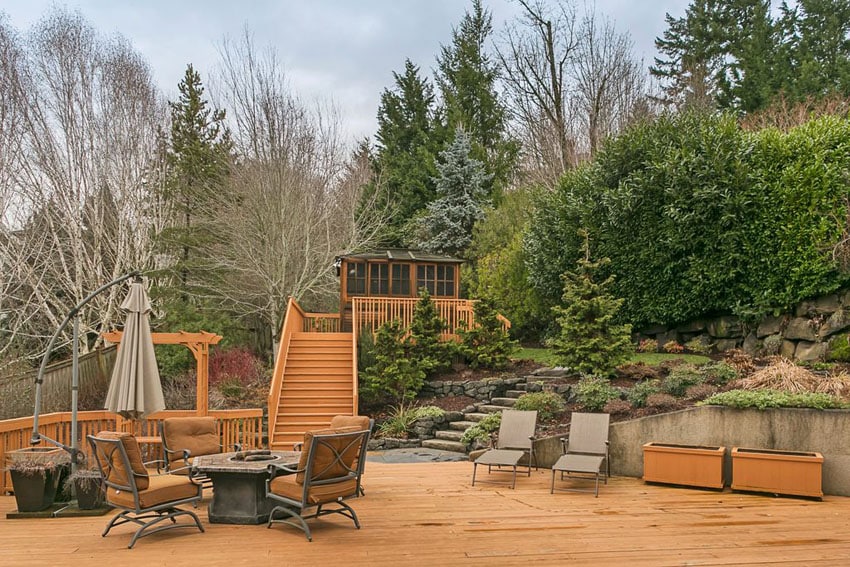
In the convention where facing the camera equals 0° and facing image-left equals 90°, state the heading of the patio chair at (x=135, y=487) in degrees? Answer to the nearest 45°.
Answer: approximately 225°

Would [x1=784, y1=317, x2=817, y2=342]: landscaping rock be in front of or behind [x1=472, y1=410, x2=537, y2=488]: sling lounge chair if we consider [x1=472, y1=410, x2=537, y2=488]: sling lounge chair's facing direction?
behind

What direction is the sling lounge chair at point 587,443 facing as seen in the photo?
toward the camera

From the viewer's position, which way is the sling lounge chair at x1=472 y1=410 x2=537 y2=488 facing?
facing the viewer and to the left of the viewer

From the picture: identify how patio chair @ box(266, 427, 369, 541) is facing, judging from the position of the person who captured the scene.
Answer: facing away from the viewer and to the left of the viewer

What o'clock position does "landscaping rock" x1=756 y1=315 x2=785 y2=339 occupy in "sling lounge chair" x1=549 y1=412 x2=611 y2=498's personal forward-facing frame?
The landscaping rock is roughly at 7 o'clock from the sling lounge chair.

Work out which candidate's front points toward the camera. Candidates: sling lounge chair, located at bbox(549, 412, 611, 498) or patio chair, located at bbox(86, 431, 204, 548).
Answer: the sling lounge chair

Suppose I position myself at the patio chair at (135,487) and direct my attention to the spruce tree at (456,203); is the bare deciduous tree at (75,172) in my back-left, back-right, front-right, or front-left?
front-left

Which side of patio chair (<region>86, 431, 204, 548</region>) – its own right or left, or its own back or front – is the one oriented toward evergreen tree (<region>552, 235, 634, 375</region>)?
front

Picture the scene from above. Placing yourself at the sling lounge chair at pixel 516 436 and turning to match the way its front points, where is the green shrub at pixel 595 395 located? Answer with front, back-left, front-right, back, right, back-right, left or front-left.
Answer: back

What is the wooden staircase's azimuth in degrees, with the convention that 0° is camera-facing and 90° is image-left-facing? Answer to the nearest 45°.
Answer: approximately 0°

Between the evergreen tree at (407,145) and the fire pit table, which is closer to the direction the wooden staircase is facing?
the fire pit table

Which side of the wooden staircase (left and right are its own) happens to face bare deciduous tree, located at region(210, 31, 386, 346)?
back

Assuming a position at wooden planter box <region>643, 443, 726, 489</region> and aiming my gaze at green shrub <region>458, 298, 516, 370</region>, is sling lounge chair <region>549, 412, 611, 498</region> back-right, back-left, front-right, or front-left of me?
front-left
